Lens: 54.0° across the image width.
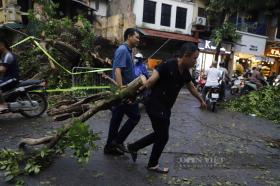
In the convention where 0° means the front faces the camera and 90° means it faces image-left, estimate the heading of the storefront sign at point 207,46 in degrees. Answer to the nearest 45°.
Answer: approximately 0°

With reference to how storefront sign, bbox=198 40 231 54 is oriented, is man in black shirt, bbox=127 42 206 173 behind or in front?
in front

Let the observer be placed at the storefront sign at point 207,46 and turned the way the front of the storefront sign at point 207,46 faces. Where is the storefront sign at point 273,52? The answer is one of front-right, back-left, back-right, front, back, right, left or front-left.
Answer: back-left

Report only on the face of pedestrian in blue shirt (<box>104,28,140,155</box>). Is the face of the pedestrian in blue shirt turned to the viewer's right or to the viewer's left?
to the viewer's right
